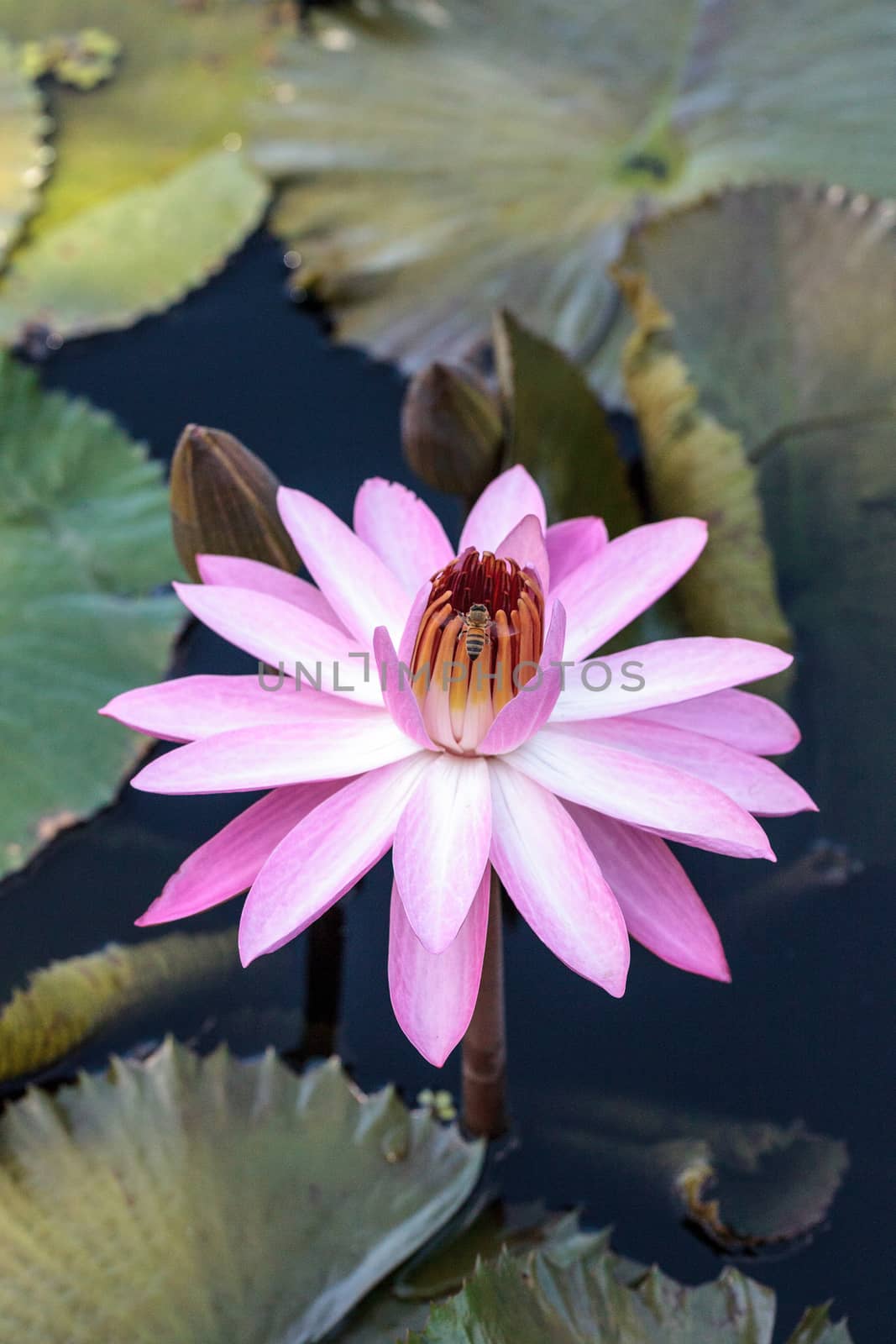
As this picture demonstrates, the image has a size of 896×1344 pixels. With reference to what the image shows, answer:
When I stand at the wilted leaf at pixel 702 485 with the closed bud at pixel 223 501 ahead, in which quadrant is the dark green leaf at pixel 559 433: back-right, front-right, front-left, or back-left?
front-right

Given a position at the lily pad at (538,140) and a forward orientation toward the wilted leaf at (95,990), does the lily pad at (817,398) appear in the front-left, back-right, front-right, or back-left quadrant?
front-left

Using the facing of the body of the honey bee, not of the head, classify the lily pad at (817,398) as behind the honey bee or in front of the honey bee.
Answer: in front

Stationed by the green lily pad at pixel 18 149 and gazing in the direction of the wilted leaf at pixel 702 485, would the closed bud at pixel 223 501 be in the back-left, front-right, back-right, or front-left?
front-right

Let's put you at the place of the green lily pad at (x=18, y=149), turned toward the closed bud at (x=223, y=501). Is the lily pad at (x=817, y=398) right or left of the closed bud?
left

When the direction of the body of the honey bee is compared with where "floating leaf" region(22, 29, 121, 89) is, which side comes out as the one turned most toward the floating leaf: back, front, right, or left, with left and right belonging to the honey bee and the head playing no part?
front

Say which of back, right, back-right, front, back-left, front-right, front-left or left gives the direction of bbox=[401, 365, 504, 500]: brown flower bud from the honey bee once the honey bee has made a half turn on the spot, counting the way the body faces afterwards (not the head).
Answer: back

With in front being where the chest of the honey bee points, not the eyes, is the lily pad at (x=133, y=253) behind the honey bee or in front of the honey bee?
in front

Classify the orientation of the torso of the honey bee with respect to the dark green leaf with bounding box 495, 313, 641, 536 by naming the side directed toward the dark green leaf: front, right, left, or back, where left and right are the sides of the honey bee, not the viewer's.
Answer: front

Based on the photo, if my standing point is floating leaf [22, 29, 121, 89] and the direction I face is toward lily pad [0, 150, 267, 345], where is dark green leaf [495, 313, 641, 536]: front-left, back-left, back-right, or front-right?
front-left

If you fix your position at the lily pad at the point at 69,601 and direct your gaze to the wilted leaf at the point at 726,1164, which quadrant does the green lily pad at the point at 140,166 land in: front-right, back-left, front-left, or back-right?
back-left

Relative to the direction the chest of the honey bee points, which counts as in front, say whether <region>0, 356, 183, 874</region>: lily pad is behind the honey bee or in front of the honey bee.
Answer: in front

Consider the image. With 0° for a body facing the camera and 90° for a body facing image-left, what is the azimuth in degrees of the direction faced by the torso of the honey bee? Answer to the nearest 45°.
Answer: approximately 180°

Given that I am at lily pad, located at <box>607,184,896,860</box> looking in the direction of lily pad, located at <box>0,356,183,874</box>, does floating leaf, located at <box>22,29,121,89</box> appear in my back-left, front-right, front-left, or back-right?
front-right

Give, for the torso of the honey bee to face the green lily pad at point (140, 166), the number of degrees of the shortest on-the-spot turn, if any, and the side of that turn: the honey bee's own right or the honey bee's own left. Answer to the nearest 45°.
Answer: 0° — it already faces it
